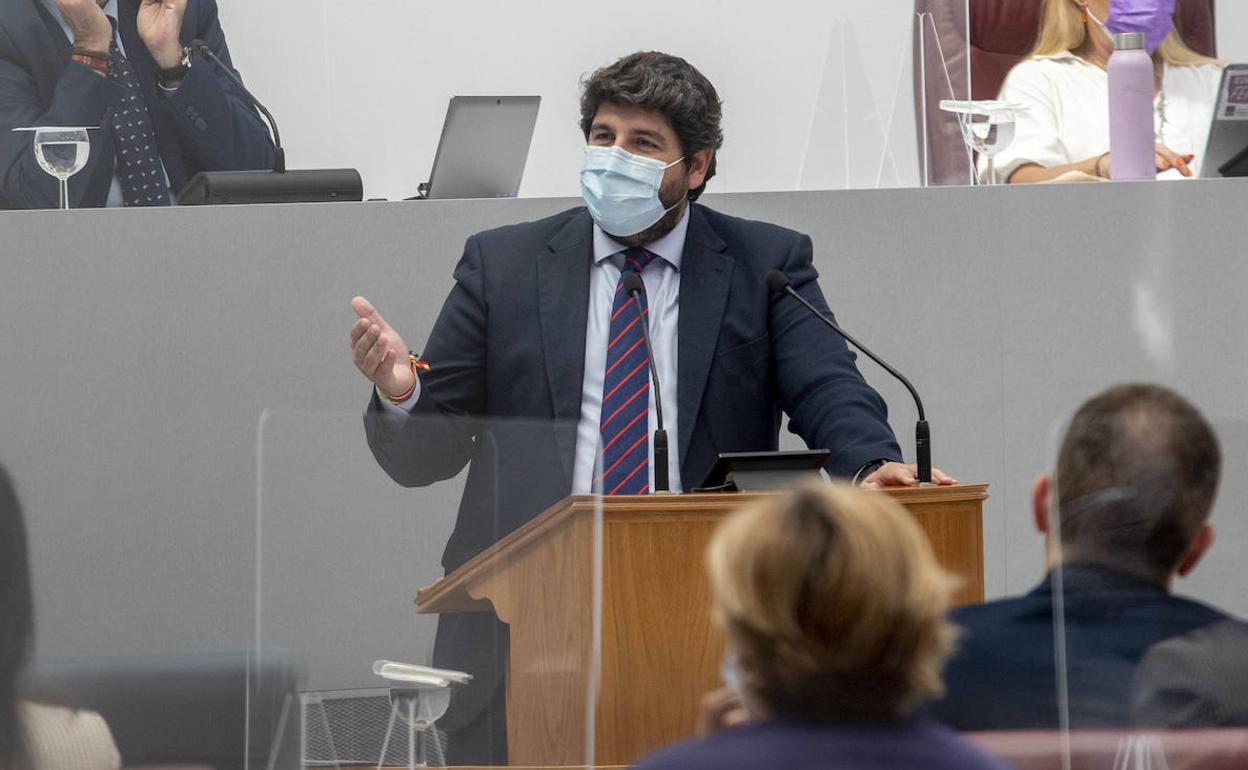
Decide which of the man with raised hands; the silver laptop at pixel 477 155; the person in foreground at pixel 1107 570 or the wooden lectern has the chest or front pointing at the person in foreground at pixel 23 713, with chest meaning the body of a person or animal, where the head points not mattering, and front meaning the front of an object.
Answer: the man with raised hands

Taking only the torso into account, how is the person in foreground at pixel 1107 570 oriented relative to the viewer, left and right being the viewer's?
facing away from the viewer

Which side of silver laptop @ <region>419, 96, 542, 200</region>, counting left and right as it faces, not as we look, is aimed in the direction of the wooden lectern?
back

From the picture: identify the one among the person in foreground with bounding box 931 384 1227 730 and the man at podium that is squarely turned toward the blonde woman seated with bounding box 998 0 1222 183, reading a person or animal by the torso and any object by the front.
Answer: the person in foreground

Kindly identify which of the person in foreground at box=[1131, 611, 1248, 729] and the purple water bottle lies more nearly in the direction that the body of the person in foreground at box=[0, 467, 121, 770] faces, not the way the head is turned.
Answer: the purple water bottle

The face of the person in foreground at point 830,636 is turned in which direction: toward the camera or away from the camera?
away from the camera

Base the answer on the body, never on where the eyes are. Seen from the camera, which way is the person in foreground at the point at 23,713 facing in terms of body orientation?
away from the camera

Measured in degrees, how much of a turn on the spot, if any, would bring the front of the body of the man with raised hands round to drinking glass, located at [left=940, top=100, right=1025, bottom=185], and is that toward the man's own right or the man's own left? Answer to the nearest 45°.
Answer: approximately 45° to the man's own left

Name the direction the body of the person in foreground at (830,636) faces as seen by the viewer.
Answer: away from the camera

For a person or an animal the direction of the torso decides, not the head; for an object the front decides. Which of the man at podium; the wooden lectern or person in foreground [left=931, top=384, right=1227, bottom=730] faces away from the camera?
the person in foreground

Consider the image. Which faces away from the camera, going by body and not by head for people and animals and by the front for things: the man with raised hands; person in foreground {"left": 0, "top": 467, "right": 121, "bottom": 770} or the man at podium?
the person in foreground

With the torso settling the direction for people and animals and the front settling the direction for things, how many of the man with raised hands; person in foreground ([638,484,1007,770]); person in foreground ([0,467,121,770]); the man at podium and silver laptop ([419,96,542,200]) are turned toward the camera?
2

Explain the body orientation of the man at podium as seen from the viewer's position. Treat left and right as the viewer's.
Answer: facing the viewer

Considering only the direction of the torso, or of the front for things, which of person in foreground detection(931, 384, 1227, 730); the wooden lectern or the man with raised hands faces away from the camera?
the person in foreground

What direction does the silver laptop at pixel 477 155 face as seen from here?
away from the camera

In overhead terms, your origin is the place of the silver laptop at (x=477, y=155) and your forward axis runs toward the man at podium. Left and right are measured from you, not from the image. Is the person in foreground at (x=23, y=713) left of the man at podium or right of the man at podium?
right

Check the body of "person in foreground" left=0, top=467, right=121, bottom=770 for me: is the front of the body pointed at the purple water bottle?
no

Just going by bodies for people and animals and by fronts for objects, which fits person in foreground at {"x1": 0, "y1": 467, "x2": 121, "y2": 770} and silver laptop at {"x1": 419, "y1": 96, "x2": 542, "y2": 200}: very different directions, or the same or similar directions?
same or similar directions

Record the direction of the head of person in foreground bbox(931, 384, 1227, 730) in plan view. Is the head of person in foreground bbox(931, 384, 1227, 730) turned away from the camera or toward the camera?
away from the camera

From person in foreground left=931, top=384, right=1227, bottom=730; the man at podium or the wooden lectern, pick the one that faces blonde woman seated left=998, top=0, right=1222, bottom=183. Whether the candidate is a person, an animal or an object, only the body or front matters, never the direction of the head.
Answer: the person in foreground

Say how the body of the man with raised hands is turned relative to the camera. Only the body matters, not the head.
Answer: toward the camera
